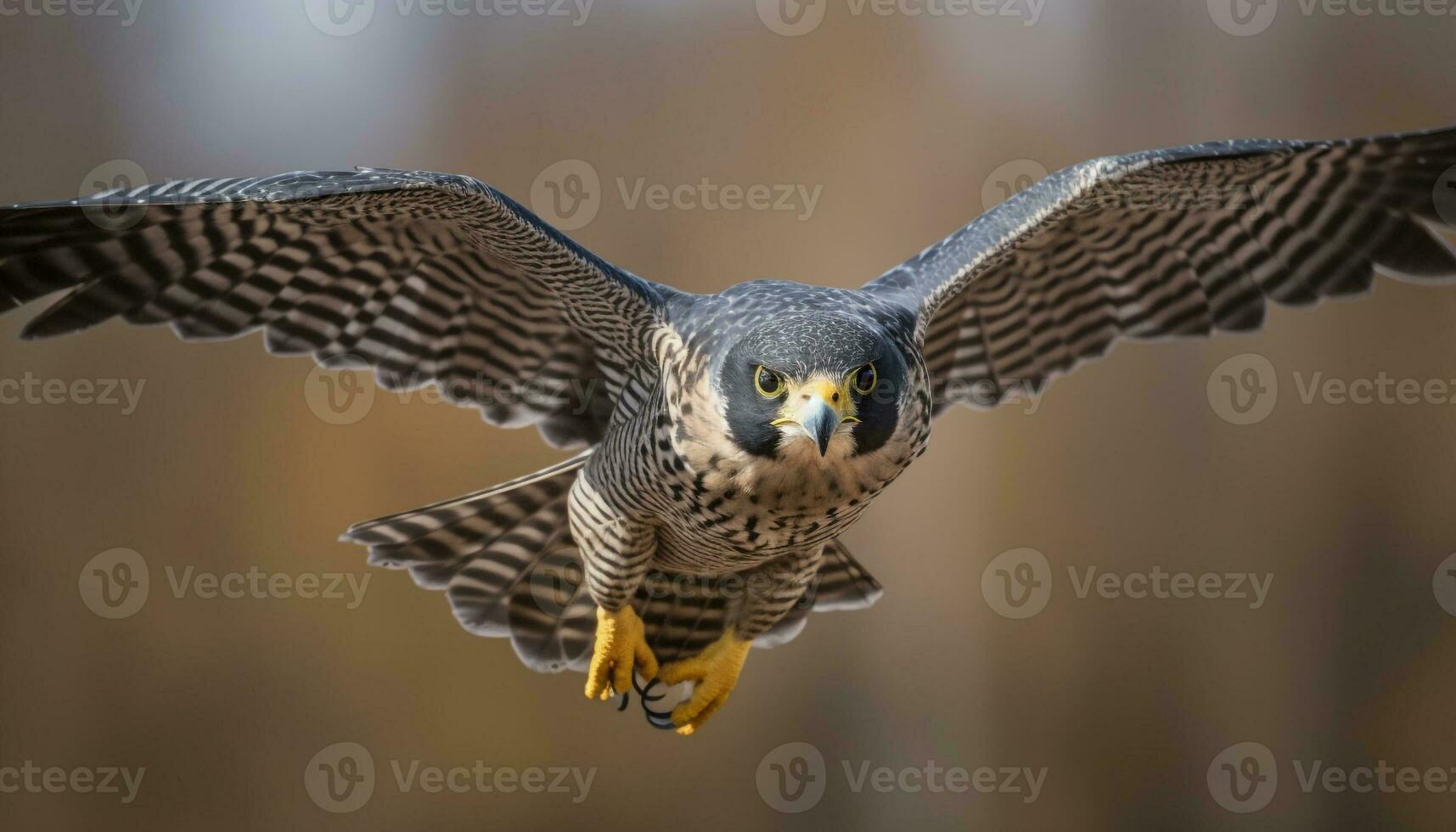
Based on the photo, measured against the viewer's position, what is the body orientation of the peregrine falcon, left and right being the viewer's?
facing the viewer
